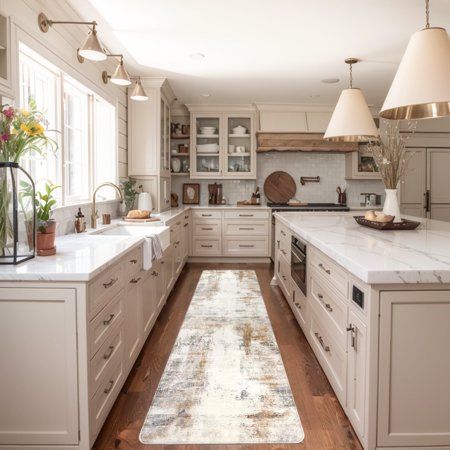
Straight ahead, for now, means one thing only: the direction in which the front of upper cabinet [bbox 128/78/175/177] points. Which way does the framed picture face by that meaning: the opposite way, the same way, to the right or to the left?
to the right

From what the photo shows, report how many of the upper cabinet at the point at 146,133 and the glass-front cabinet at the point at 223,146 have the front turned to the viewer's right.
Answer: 1

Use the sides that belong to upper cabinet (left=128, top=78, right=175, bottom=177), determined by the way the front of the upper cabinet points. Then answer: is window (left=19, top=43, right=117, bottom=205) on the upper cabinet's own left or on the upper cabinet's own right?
on the upper cabinet's own right

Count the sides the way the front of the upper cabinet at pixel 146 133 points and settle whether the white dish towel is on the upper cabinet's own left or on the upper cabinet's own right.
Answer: on the upper cabinet's own right

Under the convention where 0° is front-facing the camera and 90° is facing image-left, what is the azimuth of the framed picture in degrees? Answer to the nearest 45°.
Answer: approximately 0°

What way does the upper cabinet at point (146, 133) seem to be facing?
to the viewer's right

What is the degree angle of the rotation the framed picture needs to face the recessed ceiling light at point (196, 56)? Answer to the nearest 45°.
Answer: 0° — it already faces it
